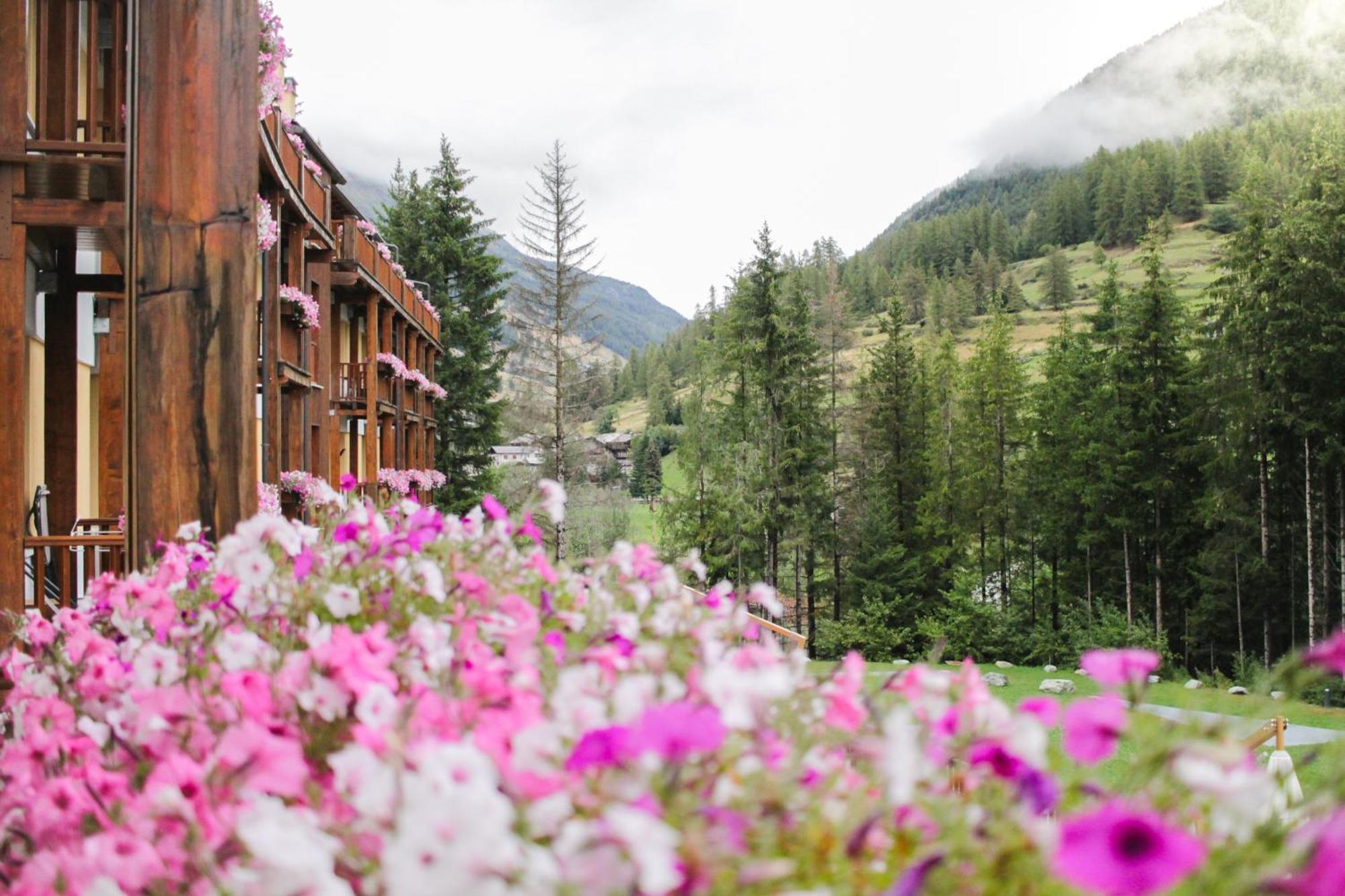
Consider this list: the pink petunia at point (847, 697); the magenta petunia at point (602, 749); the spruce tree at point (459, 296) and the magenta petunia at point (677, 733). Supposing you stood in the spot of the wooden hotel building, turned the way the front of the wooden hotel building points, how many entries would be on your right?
3

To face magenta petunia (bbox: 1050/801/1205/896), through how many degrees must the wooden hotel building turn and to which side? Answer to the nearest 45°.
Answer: approximately 90° to its right

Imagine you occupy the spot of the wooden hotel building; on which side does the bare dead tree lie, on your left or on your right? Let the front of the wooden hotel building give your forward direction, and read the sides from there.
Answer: on your left

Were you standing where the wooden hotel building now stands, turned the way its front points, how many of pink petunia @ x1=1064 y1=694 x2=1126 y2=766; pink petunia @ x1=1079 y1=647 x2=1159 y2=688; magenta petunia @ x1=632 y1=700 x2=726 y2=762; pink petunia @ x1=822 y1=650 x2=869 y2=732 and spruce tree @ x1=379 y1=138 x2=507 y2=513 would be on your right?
4

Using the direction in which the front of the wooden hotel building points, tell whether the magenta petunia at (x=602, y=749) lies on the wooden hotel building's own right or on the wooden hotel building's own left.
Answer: on the wooden hotel building's own right

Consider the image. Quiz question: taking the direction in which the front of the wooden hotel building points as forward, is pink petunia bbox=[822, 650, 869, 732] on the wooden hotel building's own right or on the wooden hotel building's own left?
on the wooden hotel building's own right

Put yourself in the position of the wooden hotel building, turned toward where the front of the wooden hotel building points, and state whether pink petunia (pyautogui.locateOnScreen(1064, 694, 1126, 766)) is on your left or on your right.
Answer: on your right

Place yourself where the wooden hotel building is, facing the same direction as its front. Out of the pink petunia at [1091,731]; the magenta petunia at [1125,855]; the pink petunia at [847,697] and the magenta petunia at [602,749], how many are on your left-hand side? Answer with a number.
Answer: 0

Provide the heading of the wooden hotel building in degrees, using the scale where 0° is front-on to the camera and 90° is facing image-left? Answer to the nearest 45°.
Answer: approximately 270°

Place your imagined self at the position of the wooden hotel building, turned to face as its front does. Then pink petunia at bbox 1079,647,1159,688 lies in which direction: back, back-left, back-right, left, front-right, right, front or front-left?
right
